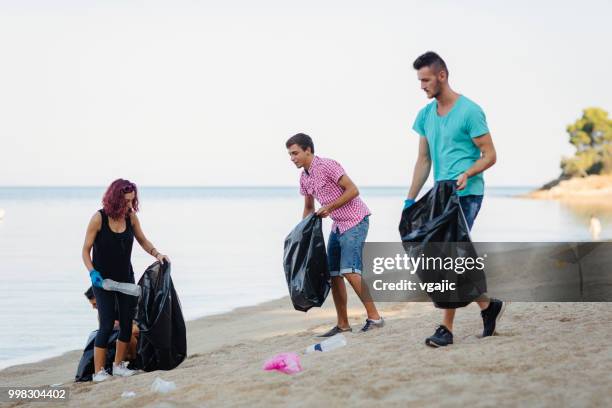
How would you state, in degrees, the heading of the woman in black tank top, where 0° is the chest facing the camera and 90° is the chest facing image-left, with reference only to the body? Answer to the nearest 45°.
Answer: approximately 315°

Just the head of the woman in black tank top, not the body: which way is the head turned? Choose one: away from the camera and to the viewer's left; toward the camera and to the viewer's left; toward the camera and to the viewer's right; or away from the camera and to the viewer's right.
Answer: toward the camera and to the viewer's right

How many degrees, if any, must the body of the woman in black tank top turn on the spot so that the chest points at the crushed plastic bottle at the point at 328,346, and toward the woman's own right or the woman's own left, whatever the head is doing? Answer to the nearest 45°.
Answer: approximately 45° to the woman's own left
